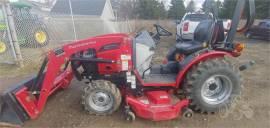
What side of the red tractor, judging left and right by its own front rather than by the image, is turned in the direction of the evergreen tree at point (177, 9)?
right

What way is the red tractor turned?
to the viewer's left

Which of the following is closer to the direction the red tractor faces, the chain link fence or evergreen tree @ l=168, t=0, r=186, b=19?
the chain link fence

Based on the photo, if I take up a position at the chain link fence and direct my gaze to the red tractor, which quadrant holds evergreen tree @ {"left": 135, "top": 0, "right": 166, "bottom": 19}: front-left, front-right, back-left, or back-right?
back-left

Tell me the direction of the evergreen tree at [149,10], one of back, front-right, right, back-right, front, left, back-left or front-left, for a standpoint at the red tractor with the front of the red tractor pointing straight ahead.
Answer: right

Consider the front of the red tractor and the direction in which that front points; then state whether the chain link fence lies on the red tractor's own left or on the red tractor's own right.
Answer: on the red tractor's own right

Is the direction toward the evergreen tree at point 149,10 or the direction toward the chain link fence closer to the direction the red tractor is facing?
the chain link fence
